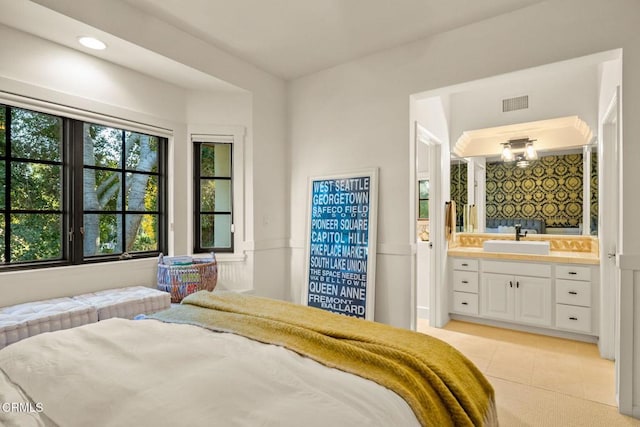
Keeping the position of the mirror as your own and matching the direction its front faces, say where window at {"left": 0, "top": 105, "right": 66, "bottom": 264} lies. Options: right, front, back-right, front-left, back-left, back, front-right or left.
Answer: front-right

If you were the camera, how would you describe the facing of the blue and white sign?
facing the viewer and to the left of the viewer

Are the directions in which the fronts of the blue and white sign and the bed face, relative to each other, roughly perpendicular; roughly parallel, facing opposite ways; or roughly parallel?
roughly parallel, facing opposite ways

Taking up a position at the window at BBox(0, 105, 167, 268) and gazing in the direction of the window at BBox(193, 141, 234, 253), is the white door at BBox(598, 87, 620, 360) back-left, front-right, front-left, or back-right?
front-right

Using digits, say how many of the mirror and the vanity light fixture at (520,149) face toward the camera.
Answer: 2

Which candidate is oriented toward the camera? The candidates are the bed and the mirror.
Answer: the mirror

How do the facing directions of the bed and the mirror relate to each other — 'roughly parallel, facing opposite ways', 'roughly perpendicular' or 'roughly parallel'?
roughly parallel, facing opposite ways

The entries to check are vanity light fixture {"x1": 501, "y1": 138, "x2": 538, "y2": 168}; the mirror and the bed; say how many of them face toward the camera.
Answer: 2

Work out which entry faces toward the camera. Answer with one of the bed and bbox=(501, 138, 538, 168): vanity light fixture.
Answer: the vanity light fixture

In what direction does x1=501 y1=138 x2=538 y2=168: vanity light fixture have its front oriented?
toward the camera

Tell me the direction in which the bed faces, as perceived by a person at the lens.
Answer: facing away from the viewer and to the right of the viewer

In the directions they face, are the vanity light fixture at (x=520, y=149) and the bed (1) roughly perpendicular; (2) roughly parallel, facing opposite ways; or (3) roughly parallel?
roughly parallel, facing opposite ways
